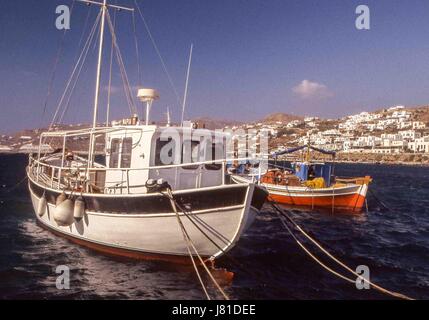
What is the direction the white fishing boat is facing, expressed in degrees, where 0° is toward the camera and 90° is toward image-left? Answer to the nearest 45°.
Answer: approximately 315°

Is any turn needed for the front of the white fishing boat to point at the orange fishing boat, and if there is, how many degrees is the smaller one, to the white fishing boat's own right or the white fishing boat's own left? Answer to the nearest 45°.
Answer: approximately 90° to the white fishing boat's own left

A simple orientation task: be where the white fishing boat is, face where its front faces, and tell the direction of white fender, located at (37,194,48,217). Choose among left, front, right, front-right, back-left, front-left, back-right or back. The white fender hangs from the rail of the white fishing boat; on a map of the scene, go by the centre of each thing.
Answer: back
